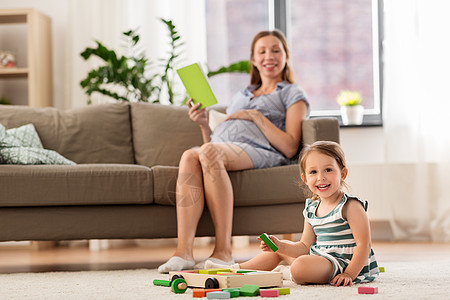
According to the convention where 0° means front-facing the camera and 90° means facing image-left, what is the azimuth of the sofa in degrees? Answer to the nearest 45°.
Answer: approximately 0°

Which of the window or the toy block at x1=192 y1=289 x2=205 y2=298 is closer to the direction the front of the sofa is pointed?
the toy block

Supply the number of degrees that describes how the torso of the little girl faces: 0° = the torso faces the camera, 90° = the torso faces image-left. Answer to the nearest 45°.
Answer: approximately 45°

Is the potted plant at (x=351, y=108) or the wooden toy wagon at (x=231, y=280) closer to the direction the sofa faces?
the wooden toy wagon

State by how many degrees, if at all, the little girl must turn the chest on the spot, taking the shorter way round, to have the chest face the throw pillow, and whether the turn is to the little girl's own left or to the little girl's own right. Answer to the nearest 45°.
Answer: approximately 90° to the little girl's own right

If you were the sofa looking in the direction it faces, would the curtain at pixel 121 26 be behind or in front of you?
behind
